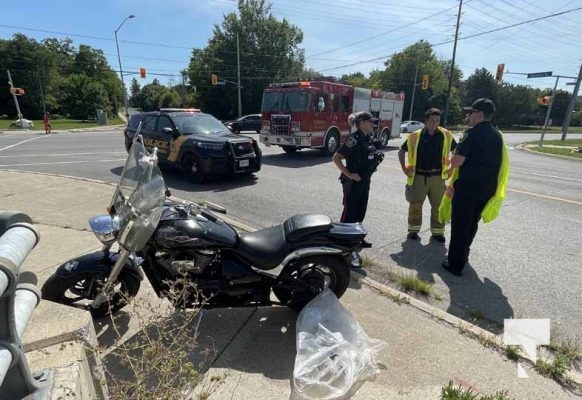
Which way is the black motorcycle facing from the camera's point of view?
to the viewer's left

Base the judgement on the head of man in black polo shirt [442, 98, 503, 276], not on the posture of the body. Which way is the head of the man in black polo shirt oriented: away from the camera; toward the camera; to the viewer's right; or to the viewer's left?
to the viewer's left

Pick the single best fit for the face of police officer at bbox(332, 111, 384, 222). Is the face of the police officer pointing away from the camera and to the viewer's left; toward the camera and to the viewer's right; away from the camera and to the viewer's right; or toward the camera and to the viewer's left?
toward the camera and to the viewer's right

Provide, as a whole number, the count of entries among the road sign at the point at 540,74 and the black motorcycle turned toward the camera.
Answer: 1

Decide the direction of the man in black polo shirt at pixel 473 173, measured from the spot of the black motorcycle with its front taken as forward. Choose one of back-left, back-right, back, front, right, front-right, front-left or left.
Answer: back

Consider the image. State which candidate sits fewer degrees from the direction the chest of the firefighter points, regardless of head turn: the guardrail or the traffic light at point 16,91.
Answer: the guardrail

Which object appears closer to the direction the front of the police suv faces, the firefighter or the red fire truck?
the firefighter

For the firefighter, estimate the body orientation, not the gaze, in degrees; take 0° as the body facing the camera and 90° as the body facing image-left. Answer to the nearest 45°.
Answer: approximately 0°

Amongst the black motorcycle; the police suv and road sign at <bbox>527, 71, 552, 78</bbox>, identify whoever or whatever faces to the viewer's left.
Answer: the black motorcycle

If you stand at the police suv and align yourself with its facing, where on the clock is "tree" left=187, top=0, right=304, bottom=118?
The tree is roughly at 8 o'clock from the police suv.
